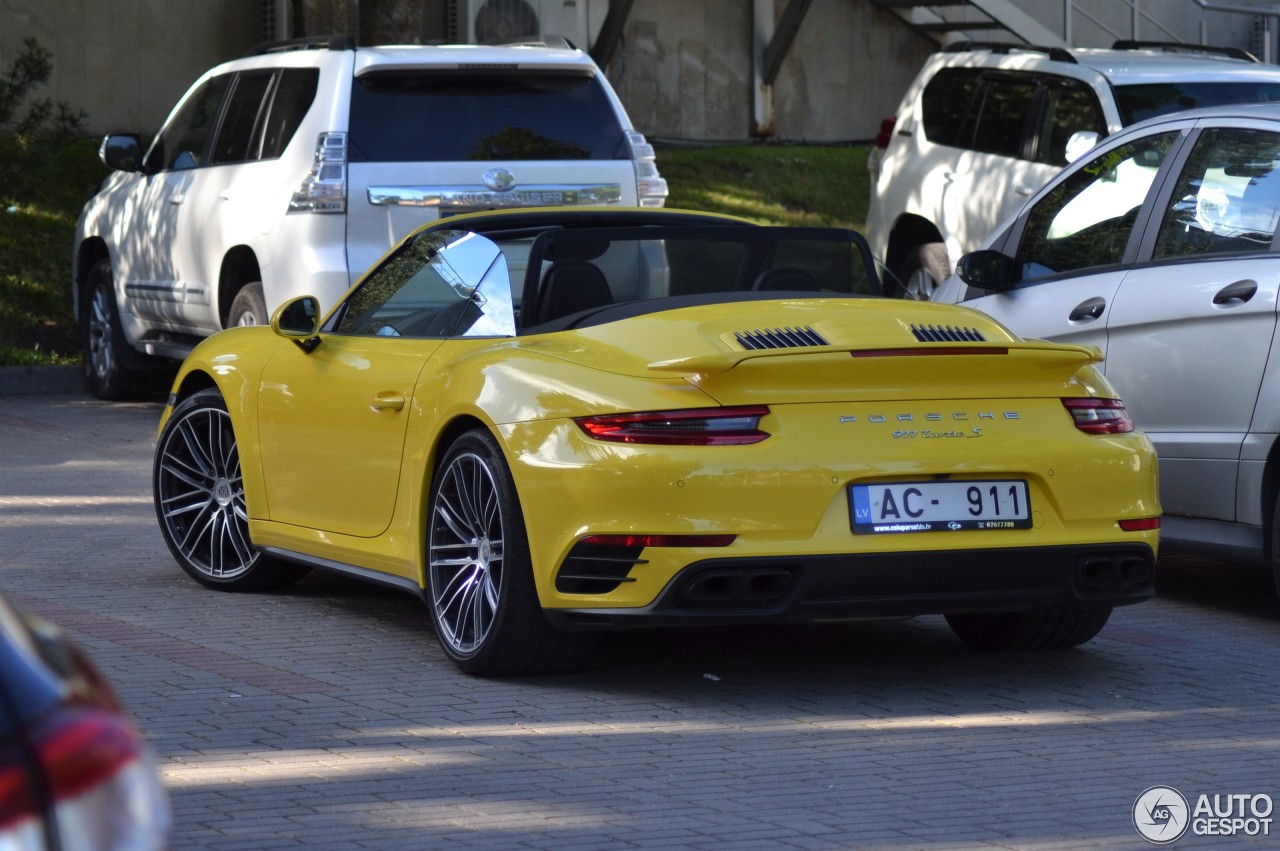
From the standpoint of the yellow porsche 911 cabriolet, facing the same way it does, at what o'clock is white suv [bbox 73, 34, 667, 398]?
The white suv is roughly at 1 o'clock from the yellow porsche 911 cabriolet.

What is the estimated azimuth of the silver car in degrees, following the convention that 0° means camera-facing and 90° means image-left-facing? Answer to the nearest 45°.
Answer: approximately 135°

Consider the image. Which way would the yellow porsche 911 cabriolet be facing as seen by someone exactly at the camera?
facing away from the viewer and to the left of the viewer

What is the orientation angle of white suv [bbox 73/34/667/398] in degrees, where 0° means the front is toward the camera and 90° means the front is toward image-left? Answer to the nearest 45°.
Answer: approximately 135°

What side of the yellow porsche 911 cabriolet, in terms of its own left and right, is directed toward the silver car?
right

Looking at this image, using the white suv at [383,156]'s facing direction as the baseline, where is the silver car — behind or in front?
behind
